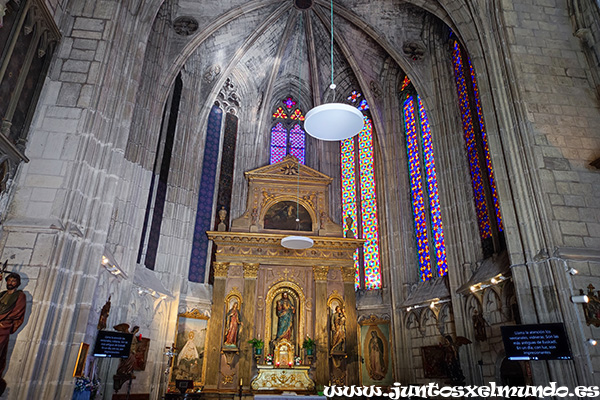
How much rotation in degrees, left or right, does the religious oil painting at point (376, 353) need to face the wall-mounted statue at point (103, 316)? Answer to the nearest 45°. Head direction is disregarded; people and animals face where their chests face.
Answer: approximately 45° to its right

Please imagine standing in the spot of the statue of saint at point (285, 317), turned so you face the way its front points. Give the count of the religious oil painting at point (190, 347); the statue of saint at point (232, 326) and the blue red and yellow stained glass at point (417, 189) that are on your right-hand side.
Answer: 2

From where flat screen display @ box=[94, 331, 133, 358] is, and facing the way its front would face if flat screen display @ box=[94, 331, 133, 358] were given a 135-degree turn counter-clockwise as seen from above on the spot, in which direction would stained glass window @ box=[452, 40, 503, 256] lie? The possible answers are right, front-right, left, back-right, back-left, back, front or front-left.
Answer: front-right

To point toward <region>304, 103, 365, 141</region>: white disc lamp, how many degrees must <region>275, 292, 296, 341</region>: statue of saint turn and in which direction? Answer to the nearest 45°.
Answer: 0° — it already faces it
